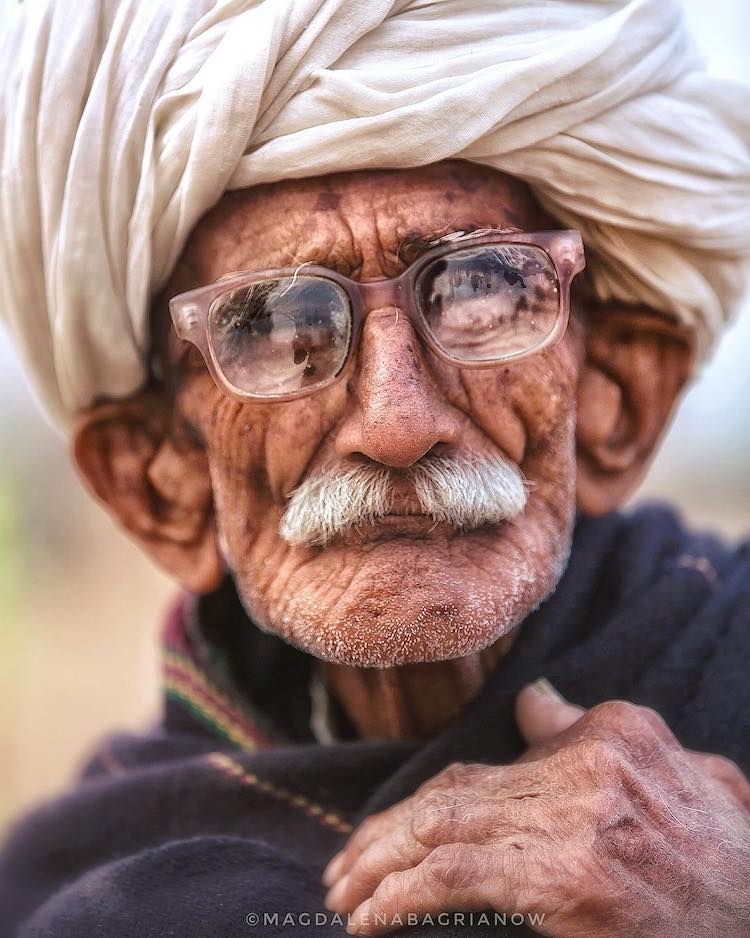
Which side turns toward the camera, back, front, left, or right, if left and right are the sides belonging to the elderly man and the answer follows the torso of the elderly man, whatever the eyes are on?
front

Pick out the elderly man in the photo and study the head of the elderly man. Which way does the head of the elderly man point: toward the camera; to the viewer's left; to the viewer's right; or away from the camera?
toward the camera
